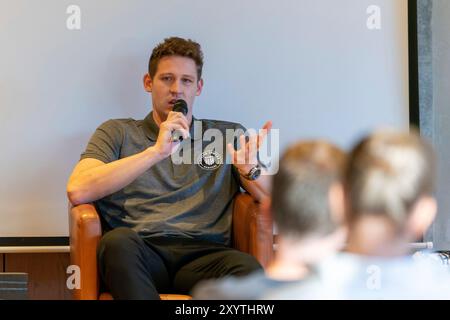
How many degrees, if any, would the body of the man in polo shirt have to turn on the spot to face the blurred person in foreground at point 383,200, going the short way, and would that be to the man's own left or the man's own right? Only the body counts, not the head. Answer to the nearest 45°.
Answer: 0° — they already face them

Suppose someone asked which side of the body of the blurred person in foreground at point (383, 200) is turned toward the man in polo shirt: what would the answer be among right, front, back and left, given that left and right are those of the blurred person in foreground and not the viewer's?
front

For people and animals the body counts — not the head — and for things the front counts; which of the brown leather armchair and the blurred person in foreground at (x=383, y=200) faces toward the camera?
the brown leather armchair

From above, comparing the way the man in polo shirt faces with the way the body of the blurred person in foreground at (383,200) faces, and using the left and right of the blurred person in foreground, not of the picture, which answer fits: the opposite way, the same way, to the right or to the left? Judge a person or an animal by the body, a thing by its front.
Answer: the opposite way

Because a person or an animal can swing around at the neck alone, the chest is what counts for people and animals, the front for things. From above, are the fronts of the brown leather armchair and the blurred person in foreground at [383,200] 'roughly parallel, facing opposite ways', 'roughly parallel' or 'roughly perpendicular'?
roughly parallel, facing opposite ways

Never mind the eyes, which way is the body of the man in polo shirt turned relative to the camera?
toward the camera

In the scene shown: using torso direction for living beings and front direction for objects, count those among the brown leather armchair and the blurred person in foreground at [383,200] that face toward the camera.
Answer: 1

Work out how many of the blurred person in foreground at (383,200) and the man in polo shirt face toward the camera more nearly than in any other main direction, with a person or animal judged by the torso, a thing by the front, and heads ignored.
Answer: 1

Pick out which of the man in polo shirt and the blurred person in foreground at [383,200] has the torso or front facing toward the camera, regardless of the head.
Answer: the man in polo shirt

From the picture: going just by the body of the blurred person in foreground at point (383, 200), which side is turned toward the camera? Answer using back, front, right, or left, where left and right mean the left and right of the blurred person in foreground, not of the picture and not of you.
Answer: back

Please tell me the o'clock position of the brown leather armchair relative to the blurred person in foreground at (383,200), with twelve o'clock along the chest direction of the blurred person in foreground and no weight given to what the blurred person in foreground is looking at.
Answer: The brown leather armchair is roughly at 11 o'clock from the blurred person in foreground.

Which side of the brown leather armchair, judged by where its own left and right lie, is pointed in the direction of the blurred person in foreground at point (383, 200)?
front

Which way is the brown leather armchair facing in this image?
toward the camera
